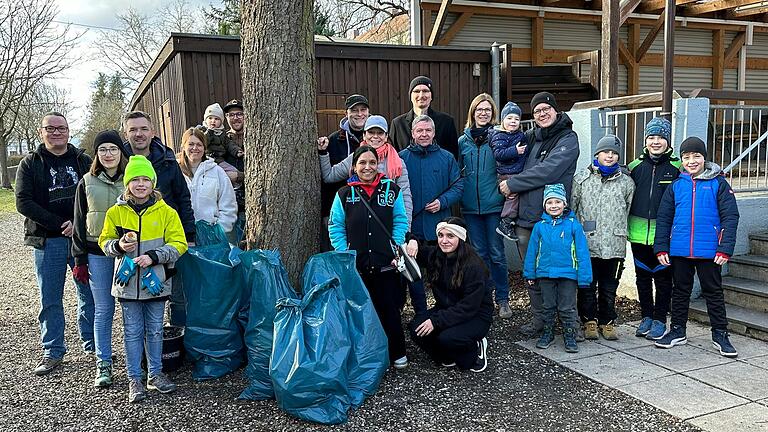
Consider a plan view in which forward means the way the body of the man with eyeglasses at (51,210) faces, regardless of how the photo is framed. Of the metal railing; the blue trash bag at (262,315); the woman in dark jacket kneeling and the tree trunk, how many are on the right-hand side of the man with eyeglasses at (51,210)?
0

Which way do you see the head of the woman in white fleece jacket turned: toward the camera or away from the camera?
toward the camera

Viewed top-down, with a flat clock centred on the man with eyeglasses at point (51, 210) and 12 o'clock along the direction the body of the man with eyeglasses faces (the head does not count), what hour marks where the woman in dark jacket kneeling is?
The woman in dark jacket kneeling is roughly at 10 o'clock from the man with eyeglasses.

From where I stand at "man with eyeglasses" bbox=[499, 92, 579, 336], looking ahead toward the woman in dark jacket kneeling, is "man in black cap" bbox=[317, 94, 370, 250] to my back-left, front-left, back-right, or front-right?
front-right

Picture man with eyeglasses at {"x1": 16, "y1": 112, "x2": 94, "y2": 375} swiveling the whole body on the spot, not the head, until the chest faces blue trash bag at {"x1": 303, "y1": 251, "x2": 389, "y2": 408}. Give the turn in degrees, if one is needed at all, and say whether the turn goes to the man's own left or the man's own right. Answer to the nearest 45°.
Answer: approximately 45° to the man's own left

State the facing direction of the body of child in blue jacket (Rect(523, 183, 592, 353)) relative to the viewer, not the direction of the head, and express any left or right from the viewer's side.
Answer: facing the viewer

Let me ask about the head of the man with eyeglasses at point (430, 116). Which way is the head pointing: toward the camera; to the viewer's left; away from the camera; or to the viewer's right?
toward the camera

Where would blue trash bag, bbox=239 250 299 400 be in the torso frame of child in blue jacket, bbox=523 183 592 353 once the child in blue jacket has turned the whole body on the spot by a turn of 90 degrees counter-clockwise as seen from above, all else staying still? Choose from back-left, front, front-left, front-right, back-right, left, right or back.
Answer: back-right

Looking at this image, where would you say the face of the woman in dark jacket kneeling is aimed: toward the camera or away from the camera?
toward the camera

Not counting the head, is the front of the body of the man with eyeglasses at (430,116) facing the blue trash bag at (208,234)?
no

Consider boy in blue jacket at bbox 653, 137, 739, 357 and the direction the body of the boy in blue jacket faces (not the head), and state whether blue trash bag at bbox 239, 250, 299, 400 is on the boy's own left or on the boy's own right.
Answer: on the boy's own right

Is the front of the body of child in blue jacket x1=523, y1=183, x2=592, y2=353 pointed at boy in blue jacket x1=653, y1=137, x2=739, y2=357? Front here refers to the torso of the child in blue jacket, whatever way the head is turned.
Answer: no

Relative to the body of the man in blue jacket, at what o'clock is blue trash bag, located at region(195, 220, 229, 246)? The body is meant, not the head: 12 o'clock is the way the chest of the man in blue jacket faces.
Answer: The blue trash bag is roughly at 2 o'clock from the man in blue jacket.

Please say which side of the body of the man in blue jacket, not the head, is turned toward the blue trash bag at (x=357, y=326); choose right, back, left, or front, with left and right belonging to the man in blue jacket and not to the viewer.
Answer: front

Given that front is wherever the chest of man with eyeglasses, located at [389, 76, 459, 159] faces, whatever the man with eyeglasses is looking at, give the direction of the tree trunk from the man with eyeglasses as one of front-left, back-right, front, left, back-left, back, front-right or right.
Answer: front-right

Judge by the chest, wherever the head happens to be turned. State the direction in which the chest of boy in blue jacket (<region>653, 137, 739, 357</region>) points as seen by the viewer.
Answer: toward the camera

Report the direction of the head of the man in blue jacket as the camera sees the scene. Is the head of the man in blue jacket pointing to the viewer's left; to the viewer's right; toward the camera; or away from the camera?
toward the camera
